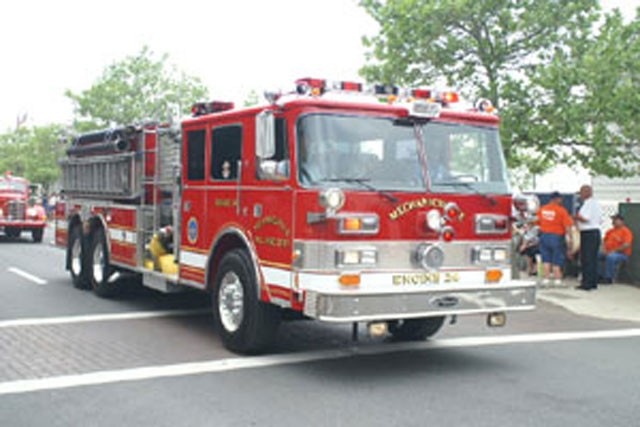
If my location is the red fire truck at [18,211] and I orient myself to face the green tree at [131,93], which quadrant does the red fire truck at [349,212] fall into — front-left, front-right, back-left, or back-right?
back-right

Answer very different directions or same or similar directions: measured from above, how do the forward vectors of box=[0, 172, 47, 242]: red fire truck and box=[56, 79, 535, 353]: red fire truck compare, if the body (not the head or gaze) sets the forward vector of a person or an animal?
same or similar directions

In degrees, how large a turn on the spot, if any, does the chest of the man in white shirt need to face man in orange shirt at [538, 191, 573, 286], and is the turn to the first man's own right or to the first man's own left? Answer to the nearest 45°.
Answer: approximately 45° to the first man's own right

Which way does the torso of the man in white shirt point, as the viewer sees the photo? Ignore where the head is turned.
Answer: to the viewer's left

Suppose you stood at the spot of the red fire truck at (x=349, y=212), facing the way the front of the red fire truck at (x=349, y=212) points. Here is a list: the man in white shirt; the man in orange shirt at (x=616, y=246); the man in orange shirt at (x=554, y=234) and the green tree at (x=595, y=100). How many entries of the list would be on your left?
4

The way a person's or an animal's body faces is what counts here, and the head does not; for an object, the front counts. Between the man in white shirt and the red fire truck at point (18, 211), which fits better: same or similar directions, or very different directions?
very different directions

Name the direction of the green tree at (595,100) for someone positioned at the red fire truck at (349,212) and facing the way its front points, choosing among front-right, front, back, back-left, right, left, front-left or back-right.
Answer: left

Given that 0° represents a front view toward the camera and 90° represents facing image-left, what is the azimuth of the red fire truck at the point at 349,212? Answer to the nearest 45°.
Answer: approximately 315°

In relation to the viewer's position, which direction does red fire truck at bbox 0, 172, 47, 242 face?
facing the viewer and to the right of the viewer

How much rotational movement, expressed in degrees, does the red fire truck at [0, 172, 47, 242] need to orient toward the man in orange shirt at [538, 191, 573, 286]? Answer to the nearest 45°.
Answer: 0° — it already faces them

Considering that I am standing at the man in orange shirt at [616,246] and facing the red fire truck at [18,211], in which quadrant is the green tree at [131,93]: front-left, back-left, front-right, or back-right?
front-right

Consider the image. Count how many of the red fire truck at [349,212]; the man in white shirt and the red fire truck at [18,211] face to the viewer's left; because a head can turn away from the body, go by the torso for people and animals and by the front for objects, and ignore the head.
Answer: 1

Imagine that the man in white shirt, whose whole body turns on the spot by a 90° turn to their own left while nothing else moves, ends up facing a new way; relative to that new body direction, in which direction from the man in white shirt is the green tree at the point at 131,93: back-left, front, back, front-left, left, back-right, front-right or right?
back-right
